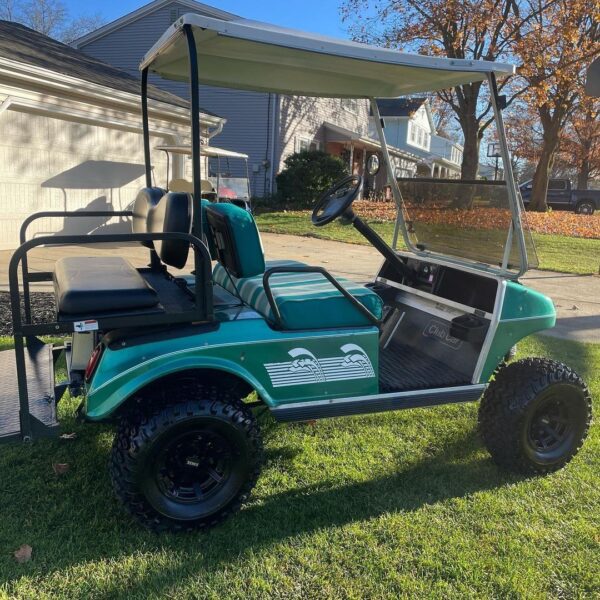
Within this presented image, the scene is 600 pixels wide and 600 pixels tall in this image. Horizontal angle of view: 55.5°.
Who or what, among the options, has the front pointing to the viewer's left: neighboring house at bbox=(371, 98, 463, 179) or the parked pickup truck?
the parked pickup truck

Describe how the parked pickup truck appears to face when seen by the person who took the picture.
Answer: facing to the left of the viewer

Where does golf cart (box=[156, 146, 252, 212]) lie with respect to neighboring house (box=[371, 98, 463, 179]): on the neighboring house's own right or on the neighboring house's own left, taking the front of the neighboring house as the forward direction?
on the neighboring house's own right

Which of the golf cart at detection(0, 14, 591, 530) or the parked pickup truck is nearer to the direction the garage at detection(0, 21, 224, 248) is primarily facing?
the golf cart

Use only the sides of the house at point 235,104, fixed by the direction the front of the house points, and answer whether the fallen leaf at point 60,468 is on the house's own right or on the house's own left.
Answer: on the house's own right

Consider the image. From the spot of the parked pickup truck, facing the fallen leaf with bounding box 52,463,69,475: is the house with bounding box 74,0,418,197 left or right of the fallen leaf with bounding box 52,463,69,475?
right

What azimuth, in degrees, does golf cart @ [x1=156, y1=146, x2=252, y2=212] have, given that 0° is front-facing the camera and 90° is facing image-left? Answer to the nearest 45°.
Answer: approximately 315°

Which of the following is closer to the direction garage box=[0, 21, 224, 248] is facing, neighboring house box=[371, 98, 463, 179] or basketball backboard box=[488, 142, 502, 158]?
the basketball backboard
